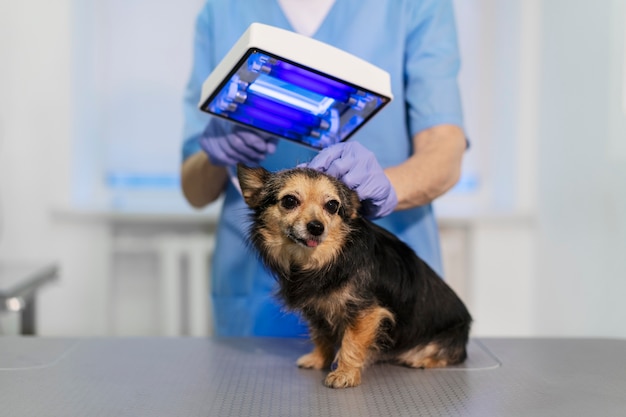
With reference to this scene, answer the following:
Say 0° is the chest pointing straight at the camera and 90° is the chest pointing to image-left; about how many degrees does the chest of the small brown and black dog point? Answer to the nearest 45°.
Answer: approximately 45°

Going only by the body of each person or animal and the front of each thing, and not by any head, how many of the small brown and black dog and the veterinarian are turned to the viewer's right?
0

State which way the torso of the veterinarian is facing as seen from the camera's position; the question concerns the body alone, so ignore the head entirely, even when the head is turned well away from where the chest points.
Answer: toward the camera
